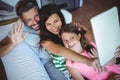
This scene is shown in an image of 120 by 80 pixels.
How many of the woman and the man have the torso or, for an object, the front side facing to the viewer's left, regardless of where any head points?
0

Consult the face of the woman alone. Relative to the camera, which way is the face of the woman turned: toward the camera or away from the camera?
toward the camera

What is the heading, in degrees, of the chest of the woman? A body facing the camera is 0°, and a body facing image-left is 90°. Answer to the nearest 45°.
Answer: approximately 315°

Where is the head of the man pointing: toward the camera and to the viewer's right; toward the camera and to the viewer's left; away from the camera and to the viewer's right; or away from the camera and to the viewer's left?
toward the camera and to the viewer's right

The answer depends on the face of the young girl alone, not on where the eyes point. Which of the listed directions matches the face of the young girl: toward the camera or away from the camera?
toward the camera

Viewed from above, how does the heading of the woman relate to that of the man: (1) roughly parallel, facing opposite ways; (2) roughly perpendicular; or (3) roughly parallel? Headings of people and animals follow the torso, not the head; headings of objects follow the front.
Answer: roughly parallel
